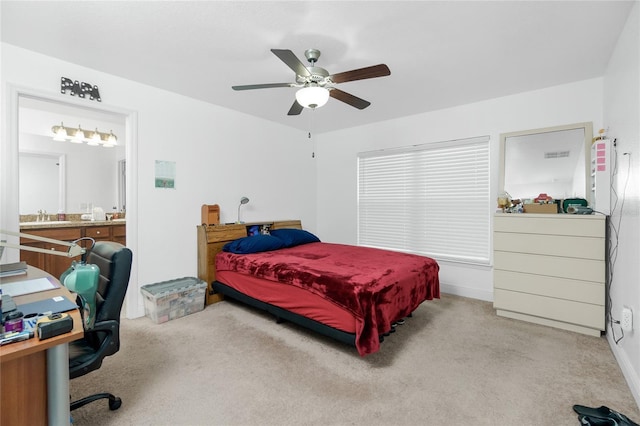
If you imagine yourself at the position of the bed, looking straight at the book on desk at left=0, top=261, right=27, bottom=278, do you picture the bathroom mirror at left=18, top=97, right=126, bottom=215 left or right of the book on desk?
right

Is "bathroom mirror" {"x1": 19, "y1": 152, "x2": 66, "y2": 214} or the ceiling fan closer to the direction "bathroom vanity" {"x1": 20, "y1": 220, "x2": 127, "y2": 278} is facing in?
the ceiling fan

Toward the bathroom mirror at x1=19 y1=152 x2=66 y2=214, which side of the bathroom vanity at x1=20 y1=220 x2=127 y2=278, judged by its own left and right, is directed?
back

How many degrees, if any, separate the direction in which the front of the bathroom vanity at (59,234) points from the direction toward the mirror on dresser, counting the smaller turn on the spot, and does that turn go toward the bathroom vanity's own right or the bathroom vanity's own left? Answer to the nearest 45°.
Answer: approximately 45° to the bathroom vanity's own left

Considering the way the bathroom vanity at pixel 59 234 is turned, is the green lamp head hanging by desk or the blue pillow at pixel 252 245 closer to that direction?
the green lamp head hanging by desk

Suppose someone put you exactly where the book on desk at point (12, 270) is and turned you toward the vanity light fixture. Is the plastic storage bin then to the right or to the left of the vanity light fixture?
right

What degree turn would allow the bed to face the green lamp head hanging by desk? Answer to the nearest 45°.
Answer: approximately 90° to its right

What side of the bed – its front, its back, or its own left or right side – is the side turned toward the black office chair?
right

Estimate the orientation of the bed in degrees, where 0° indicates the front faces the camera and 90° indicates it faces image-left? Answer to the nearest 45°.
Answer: approximately 315°

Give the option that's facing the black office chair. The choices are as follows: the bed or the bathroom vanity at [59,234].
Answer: the bathroom vanity

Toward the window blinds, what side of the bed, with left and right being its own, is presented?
left

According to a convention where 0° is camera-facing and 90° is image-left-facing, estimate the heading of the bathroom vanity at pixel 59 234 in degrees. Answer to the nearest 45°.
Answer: approximately 0°

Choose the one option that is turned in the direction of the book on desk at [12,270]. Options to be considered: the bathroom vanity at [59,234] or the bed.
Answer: the bathroom vanity
